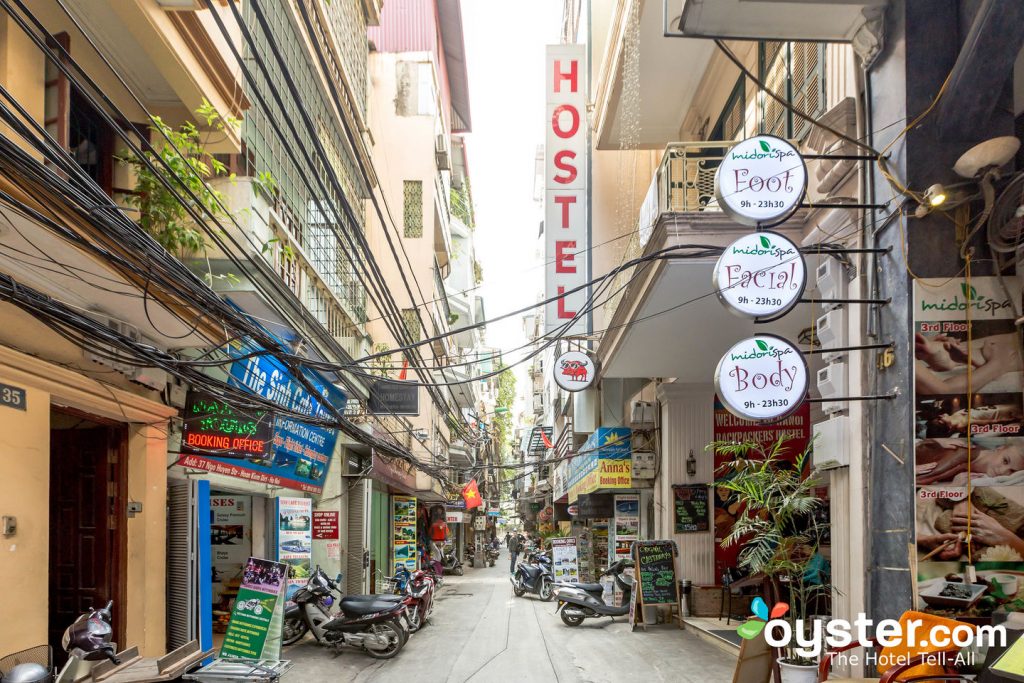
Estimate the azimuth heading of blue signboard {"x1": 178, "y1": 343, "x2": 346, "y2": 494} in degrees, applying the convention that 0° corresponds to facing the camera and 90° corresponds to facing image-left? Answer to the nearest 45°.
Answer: approximately 315°

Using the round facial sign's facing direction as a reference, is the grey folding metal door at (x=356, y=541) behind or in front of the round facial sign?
behind

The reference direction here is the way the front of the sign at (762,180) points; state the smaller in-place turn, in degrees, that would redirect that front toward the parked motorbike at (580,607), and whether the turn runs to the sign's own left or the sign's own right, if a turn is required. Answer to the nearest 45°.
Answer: approximately 180°

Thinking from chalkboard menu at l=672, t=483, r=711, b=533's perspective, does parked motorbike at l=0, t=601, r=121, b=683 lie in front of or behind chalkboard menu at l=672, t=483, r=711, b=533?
in front

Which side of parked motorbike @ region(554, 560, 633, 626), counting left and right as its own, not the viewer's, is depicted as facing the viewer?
right

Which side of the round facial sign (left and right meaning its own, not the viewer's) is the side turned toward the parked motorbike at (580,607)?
back

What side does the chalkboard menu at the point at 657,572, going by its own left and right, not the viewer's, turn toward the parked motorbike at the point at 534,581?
back

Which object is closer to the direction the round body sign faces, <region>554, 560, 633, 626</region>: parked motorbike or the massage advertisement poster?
the massage advertisement poster
